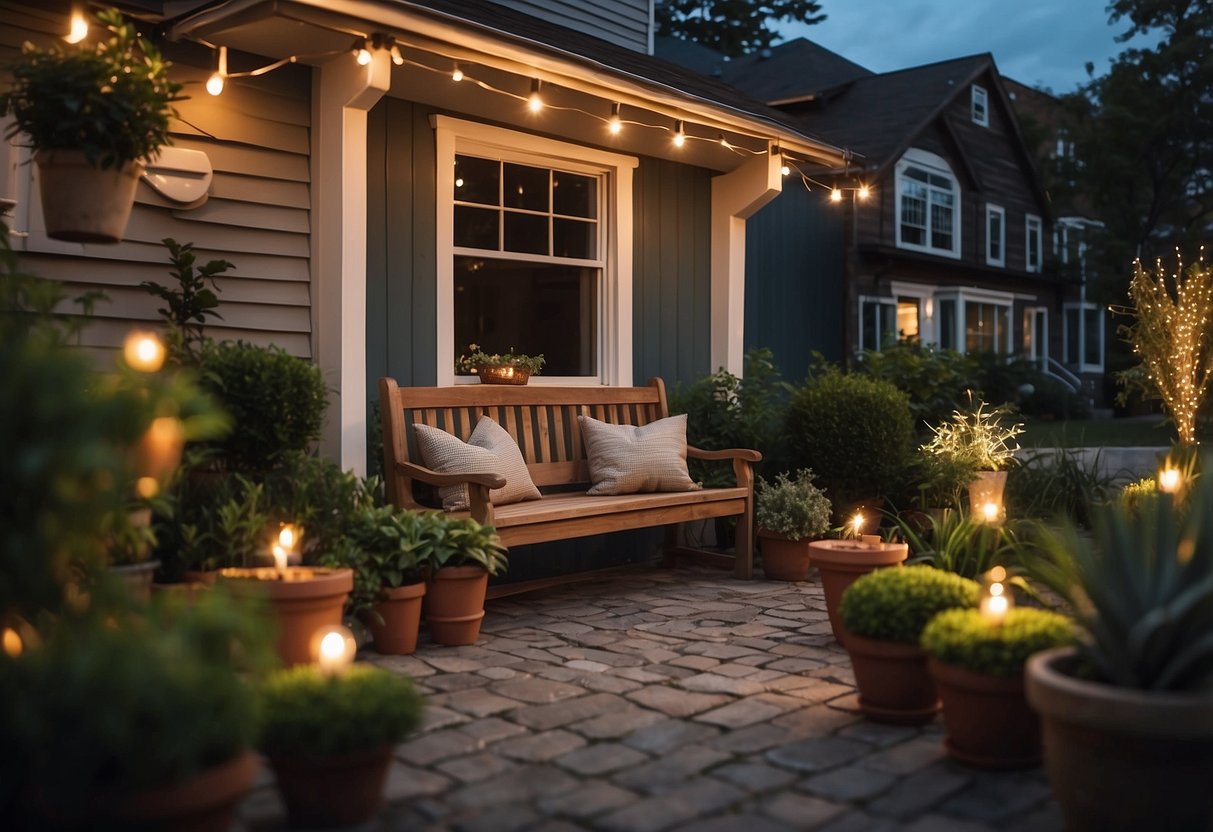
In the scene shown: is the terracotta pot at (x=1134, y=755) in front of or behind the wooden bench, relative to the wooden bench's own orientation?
in front

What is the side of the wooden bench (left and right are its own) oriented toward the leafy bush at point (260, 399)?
right

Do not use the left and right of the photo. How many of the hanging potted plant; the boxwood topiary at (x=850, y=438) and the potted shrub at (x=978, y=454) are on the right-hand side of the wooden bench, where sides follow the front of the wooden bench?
1

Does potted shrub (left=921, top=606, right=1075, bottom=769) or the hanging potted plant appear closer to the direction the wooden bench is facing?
the potted shrub

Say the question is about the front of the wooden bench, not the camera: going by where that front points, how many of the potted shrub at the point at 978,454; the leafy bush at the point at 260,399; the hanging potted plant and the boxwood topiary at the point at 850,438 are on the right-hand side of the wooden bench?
2

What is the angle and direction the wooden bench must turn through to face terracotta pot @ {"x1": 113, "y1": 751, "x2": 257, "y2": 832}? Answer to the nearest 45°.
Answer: approximately 45° to its right

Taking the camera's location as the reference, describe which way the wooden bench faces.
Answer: facing the viewer and to the right of the viewer

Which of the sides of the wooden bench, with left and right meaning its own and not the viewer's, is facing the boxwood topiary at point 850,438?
left

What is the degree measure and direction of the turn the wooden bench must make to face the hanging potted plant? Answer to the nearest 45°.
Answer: approximately 90° to its right

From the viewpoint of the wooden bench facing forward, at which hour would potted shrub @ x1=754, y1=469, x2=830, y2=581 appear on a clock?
The potted shrub is roughly at 10 o'clock from the wooden bench.

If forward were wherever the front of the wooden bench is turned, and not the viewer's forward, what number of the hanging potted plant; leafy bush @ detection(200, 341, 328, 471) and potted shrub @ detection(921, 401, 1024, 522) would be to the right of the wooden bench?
2

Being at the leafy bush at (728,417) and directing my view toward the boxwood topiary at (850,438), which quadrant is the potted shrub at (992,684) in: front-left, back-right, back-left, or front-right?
front-right

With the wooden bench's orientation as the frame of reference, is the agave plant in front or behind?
in front

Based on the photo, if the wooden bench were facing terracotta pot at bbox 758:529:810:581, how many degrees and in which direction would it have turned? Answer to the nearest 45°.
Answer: approximately 45° to its left

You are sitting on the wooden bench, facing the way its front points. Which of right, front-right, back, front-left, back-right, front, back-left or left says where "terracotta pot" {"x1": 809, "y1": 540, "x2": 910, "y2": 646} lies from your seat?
front
